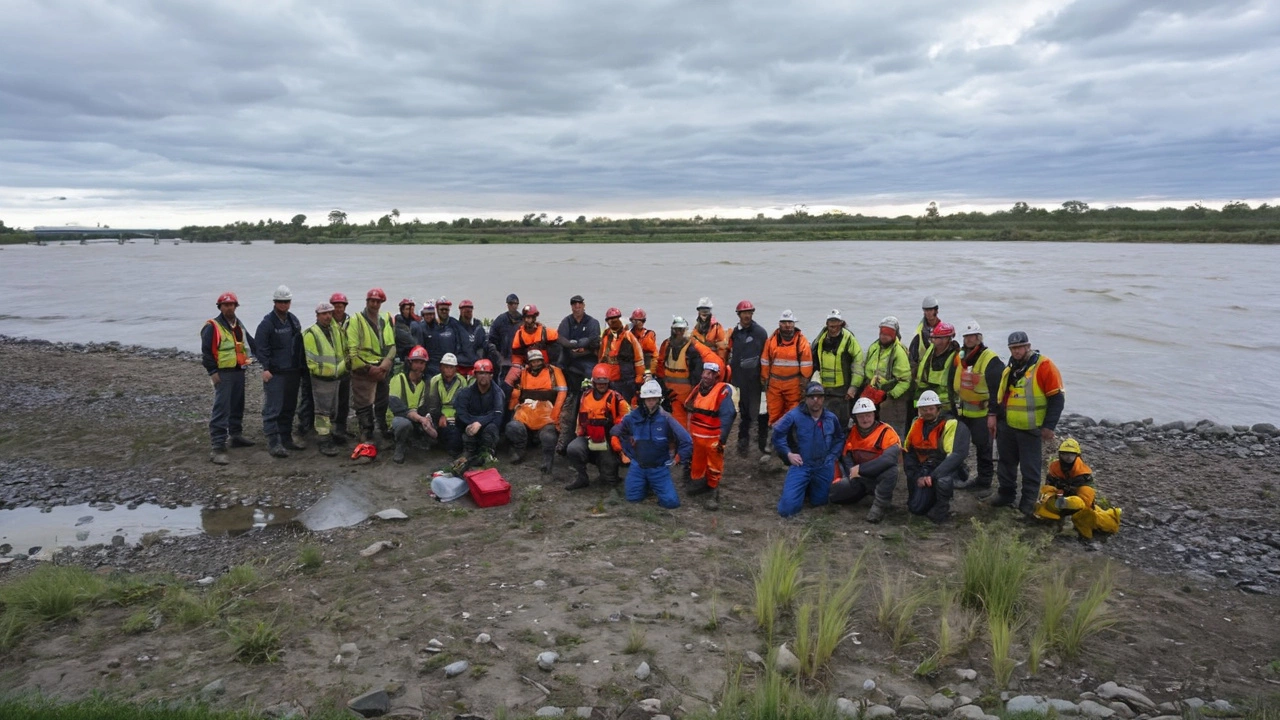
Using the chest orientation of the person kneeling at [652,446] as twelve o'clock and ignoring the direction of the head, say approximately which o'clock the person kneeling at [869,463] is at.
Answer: the person kneeling at [869,463] is roughly at 9 o'clock from the person kneeling at [652,446].

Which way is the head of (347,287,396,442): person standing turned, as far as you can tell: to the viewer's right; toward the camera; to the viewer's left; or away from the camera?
toward the camera

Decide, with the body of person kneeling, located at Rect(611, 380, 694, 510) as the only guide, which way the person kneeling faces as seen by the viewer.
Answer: toward the camera

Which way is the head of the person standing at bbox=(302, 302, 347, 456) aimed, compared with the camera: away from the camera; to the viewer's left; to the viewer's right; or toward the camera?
toward the camera

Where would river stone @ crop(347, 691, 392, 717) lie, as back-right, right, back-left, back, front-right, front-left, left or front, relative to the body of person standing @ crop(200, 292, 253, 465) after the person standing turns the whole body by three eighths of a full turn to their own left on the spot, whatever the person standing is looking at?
back

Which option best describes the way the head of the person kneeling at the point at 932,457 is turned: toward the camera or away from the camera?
toward the camera

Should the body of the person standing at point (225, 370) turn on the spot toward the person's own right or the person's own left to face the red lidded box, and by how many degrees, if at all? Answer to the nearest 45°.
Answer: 0° — they already face it

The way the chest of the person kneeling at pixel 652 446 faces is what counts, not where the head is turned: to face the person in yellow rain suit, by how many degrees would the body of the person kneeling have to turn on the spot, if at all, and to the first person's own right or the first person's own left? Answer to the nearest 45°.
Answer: approximately 90° to the first person's own left

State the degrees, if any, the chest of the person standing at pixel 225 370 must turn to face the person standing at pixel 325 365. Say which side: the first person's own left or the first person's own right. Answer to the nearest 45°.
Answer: approximately 45° to the first person's own left

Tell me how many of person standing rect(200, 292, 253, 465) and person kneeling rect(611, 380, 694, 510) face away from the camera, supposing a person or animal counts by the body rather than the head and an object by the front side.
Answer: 0

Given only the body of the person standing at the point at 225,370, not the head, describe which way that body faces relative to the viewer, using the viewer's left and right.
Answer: facing the viewer and to the right of the viewer

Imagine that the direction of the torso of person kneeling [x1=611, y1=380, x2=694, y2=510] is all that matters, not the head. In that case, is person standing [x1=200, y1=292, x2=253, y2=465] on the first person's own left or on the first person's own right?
on the first person's own right

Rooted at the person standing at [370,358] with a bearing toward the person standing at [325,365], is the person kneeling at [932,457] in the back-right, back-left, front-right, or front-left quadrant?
back-left

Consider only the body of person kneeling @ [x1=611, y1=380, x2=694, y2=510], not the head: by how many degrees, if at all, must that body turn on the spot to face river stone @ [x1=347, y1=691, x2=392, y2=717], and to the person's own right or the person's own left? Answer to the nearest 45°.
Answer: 0° — they already face it
